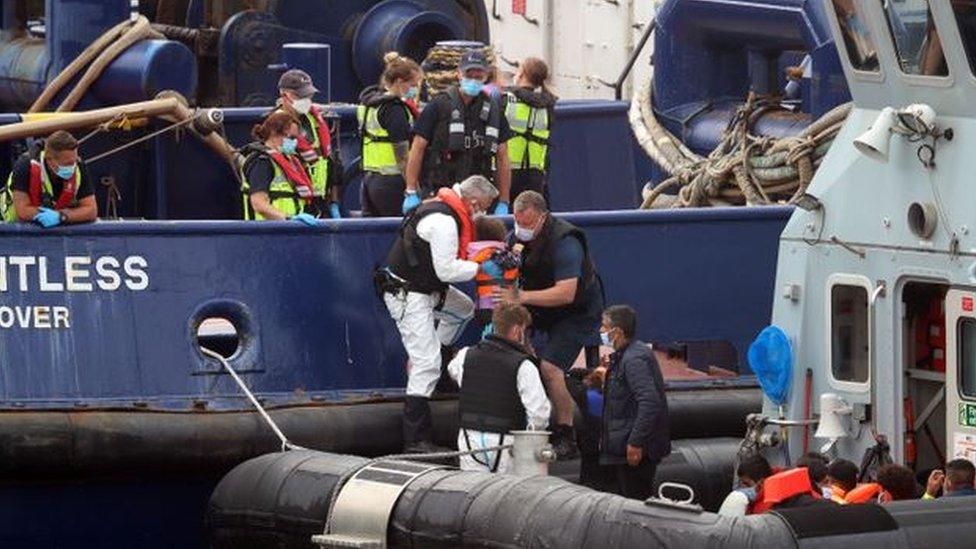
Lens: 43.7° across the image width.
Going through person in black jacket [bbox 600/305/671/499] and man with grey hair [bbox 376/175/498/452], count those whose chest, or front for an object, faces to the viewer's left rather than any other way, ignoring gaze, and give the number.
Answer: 1

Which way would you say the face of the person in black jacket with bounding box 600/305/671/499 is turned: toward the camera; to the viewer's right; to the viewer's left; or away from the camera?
to the viewer's left

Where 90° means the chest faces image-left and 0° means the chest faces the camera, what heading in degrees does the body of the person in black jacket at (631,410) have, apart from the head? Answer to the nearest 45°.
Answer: approximately 90°

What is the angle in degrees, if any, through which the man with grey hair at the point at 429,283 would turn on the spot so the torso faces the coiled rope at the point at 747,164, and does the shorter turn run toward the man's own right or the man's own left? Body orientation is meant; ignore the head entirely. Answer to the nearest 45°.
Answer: approximately 45° to the man's own left

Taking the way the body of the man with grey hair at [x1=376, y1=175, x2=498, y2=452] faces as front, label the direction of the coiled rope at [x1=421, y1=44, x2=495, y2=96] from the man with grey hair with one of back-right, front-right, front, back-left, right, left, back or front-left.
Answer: left

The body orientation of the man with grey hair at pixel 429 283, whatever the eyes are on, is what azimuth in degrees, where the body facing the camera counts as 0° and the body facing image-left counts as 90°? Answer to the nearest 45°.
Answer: approximately 270°

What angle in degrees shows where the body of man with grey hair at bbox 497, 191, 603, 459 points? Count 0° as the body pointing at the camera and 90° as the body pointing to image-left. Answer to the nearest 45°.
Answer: approximately 45°

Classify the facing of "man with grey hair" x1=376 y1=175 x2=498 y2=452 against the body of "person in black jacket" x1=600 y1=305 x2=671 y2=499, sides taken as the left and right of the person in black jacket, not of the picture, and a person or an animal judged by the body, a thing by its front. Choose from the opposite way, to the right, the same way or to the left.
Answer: the opposite way
